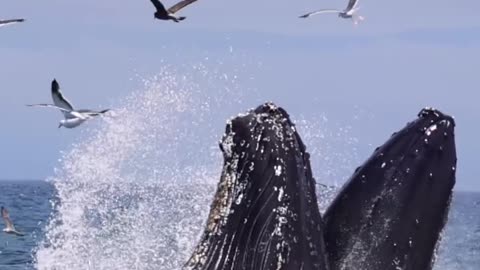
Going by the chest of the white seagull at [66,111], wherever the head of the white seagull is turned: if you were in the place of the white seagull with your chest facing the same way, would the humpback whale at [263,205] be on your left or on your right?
on your left
